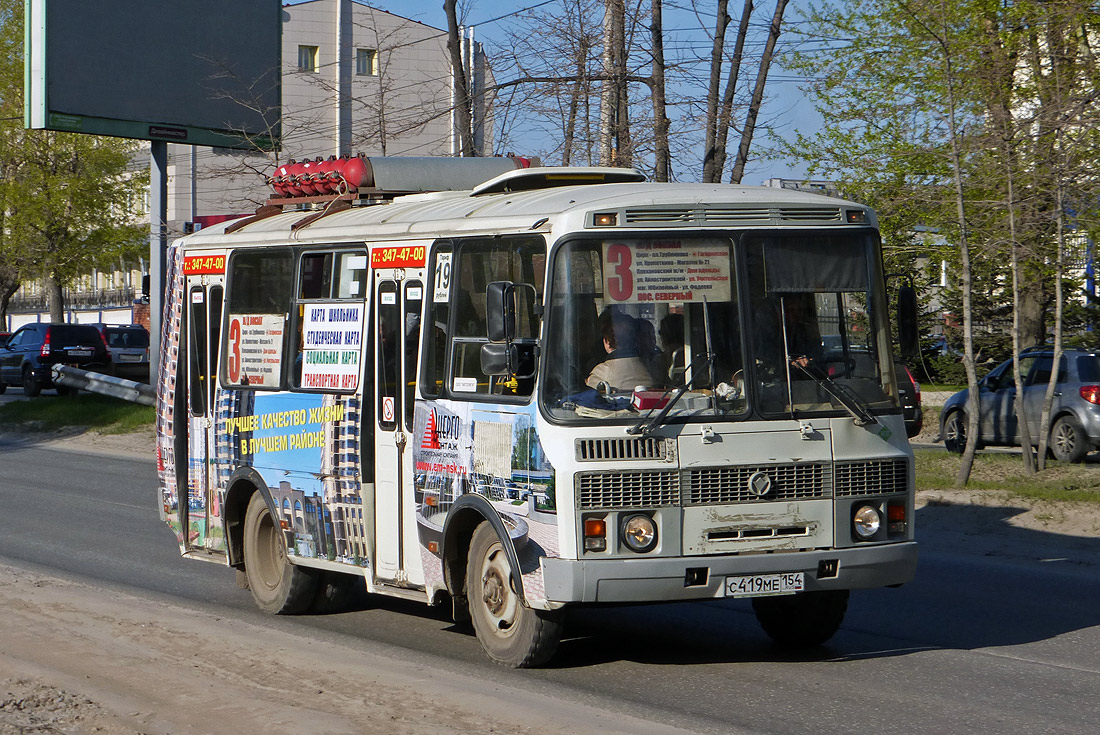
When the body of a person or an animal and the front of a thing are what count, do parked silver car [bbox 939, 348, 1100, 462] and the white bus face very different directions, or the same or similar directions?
very different directions

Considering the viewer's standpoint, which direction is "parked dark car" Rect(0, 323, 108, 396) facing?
facing away from the viewer and to the left of the viewer

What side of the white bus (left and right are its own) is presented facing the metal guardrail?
back

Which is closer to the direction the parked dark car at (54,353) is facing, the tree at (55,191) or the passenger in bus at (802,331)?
the tree

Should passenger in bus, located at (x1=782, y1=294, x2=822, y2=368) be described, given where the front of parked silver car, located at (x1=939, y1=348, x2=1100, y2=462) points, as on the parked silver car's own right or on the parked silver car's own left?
on the parked silver car's own left

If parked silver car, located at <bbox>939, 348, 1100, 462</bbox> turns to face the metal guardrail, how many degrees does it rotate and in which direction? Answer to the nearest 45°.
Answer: approximately 45° to its left

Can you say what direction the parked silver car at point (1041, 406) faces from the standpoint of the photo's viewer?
facing away from the viewer and to the left of the viewer

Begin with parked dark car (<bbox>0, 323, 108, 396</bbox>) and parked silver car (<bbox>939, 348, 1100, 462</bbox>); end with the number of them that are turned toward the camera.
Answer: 0

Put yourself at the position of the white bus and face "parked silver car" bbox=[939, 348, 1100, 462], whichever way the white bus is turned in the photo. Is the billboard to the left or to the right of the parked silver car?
left

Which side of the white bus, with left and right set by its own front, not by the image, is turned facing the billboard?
back

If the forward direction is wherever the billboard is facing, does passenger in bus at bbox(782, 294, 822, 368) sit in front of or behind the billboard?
in front

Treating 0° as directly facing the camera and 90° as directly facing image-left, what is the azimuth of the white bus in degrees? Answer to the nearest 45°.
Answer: approximately 315°

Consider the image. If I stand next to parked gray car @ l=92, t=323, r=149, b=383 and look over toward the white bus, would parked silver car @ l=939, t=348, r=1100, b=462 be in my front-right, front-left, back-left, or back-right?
front-left
